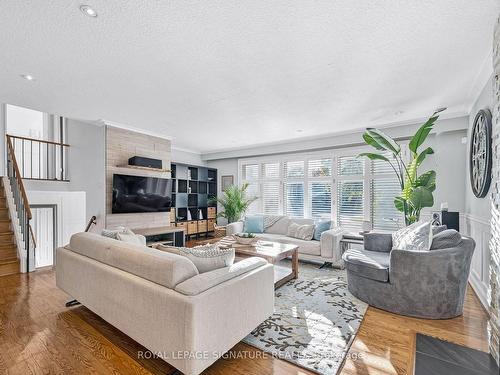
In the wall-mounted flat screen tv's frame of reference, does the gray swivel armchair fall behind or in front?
in front

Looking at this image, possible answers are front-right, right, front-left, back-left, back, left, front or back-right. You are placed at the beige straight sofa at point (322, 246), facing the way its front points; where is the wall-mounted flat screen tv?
front-right

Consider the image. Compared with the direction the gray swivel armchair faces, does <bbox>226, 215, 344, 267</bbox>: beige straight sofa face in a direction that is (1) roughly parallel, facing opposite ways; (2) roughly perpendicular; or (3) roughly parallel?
roughly perpendicular

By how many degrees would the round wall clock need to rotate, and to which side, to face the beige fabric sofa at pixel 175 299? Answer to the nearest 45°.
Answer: approximately 45° to its left

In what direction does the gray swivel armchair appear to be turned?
to the viewer's left

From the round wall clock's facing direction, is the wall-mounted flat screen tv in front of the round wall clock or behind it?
in front

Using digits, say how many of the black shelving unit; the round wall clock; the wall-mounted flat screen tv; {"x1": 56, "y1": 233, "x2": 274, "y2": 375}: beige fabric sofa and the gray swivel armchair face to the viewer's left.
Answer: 2

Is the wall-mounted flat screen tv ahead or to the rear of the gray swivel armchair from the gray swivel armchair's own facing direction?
ahead

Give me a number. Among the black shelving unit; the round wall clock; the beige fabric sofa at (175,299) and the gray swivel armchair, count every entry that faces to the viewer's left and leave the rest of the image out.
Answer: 2

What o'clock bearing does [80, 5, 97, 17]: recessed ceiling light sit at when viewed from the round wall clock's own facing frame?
The recessed ceiling light is roughly at 10 o'clock from the round wall clock.

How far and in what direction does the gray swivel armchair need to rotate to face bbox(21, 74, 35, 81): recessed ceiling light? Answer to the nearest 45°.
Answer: approximately 45° to its left

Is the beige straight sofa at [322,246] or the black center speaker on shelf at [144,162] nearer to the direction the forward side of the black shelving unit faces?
the beige straight sofa

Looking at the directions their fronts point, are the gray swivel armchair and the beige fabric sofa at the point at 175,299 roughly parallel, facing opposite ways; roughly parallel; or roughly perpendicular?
roughly perpendicular

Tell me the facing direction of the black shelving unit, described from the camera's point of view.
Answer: facing the viewer and to the right of the viewer

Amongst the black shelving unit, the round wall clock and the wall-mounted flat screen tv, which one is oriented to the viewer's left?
the round wall clock

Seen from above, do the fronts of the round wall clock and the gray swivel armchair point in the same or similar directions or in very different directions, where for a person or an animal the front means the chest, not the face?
same or similar directions

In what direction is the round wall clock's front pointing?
to the viewer's left

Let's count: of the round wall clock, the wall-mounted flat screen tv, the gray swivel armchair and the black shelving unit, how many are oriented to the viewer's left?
2
